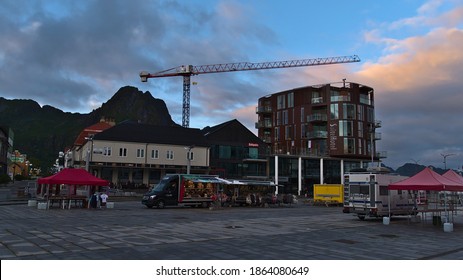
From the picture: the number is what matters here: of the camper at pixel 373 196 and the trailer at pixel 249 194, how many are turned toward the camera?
0
